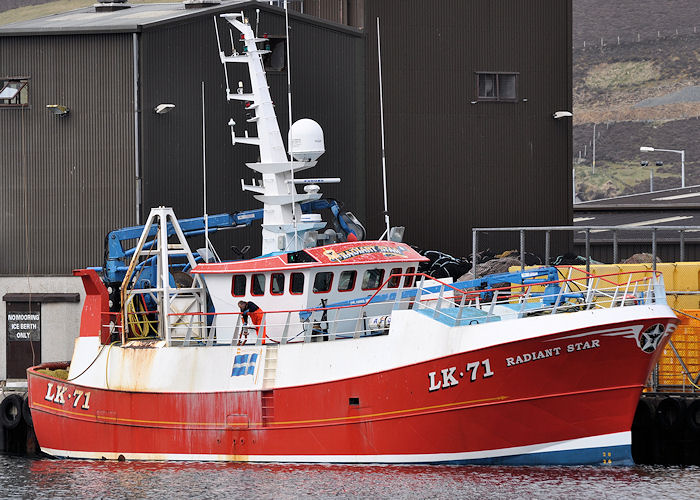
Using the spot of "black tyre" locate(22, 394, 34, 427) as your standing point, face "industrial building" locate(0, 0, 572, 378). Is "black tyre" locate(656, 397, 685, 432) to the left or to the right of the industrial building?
right

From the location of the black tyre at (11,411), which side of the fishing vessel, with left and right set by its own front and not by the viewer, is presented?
back

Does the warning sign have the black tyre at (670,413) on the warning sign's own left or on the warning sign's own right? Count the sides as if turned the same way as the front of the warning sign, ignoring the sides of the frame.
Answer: on the warning sign's own left

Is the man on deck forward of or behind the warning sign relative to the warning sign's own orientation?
forward

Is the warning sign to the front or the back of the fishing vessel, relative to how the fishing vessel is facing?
to the back

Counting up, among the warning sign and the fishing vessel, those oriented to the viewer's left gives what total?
0

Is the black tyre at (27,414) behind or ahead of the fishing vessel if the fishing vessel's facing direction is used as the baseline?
behind

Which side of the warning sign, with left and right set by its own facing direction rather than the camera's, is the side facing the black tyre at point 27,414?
front

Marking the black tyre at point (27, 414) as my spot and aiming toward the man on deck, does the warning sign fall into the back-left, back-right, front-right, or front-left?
back-left
